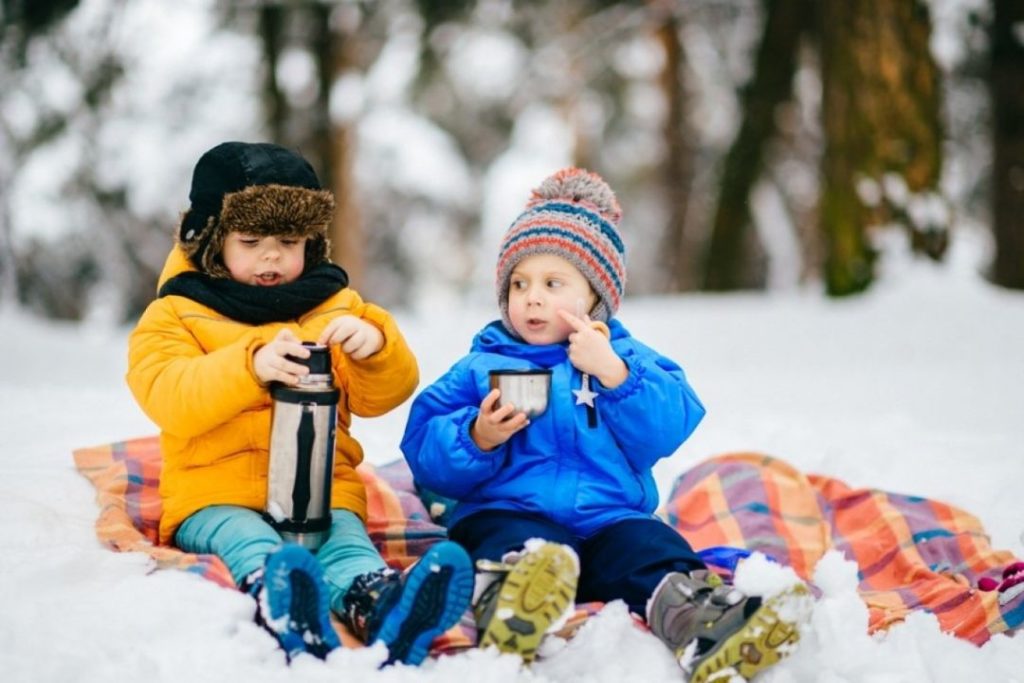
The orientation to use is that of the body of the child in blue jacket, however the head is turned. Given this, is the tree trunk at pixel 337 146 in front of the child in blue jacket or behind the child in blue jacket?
behind

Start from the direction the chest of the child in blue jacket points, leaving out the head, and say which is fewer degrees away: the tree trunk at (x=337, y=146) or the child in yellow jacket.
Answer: the child in yellow jacket

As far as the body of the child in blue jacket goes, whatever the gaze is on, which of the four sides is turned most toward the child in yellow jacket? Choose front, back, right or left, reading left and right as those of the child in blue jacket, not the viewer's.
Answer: right

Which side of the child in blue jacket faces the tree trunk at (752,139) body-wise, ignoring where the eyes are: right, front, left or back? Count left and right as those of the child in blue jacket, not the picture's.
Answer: back

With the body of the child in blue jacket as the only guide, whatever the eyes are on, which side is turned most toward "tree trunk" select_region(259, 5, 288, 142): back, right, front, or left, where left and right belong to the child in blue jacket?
back

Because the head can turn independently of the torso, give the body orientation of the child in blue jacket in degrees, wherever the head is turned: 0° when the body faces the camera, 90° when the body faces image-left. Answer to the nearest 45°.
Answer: approximately 0°

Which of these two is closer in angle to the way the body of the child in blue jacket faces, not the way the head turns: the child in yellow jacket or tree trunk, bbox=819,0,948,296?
the child in yellow jacket

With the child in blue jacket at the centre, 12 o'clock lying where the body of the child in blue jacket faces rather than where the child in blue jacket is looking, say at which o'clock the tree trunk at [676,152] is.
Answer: The tree trunk is roughly at 6 o'clock from the child in blue jacket.
